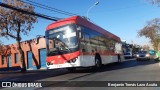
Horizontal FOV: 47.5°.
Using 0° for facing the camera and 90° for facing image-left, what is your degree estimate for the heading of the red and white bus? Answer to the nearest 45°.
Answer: approximately 45°
